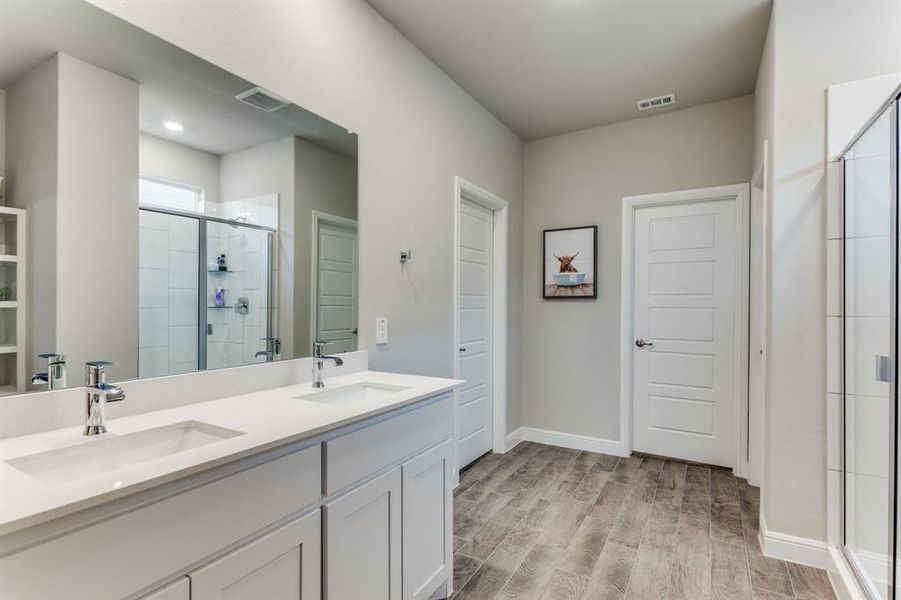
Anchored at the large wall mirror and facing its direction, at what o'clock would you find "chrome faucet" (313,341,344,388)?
The chrome faucet is roughly at 10 o'clock from the large wall mirror.

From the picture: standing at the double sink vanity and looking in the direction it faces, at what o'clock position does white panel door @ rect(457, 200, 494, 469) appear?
The white panel door is roughly at 9 o'clock from the double sink vanity.

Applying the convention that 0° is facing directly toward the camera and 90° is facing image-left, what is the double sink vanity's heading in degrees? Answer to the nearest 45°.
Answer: approximately 315°

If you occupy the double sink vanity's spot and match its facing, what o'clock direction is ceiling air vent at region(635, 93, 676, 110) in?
The ceiling air vent is roughly at 10 o'clock from the double sink vanity.

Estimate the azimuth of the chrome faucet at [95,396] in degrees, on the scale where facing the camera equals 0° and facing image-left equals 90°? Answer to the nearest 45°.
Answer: approximately 315°
